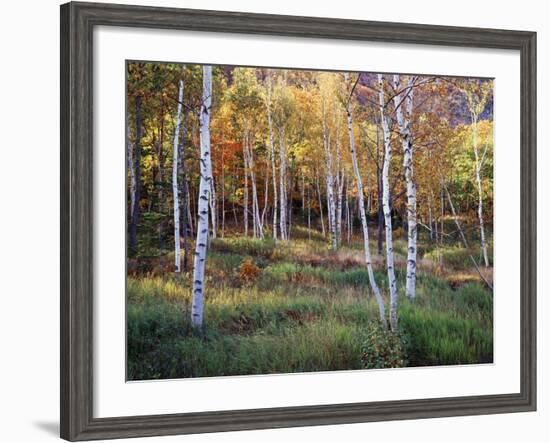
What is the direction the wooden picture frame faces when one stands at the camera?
facing the viewer and to the right of the viewer
